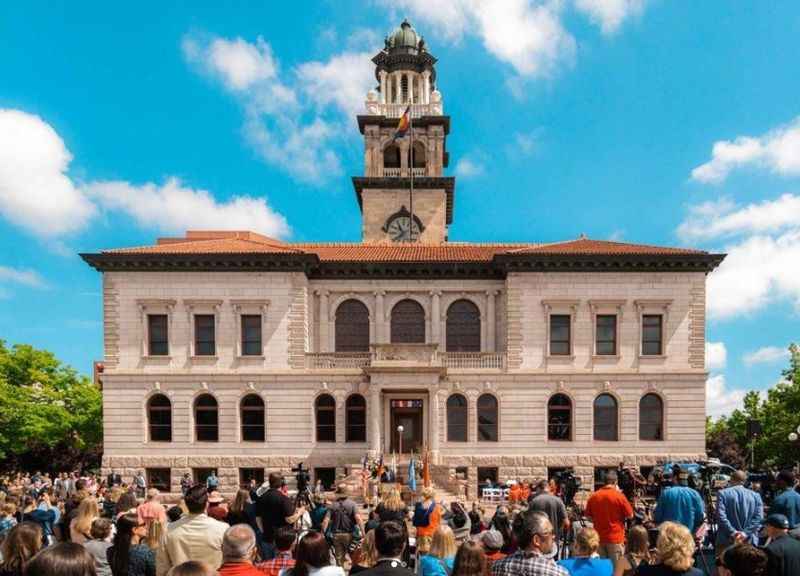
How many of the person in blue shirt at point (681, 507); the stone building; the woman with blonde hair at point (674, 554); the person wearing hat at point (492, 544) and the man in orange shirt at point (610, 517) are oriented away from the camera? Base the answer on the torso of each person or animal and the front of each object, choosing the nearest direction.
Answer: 4

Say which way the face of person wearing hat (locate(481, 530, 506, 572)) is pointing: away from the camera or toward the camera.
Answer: away from the camera

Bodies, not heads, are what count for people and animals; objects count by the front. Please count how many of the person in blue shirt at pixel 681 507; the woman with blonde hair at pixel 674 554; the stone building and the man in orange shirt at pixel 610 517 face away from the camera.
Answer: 3

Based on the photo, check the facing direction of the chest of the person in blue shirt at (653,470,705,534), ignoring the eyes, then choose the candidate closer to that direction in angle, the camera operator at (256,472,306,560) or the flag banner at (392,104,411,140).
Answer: the flag banner

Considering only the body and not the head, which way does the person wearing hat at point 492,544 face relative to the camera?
away from the camera

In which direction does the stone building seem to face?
toward the camera

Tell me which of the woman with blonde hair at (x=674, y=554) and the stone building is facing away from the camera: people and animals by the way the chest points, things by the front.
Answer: the woman with blonde hair

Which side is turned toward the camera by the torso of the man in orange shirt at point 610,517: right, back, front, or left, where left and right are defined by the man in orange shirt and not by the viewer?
back

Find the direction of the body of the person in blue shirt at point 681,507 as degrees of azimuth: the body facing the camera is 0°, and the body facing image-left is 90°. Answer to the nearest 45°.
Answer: approximately 180°

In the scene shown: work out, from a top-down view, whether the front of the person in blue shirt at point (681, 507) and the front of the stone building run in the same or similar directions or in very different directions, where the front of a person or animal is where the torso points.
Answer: very different directions

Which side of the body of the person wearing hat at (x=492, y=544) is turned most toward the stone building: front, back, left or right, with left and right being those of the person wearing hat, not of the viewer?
front

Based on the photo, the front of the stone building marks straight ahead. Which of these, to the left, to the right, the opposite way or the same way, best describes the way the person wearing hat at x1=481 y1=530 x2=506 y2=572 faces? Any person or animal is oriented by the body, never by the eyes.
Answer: the opposite way

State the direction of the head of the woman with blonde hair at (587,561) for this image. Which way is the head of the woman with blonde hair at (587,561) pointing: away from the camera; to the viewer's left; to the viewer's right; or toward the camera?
away from the camera

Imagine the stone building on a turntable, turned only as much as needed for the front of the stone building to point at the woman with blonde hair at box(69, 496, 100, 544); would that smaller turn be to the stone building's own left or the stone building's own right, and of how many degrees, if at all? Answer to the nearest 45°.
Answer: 0° — it already faces them

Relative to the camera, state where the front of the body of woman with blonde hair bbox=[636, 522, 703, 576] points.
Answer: away from the camera

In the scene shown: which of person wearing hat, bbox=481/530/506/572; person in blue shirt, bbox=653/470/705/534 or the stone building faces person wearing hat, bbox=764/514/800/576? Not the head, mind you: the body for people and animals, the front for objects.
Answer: the stone building
